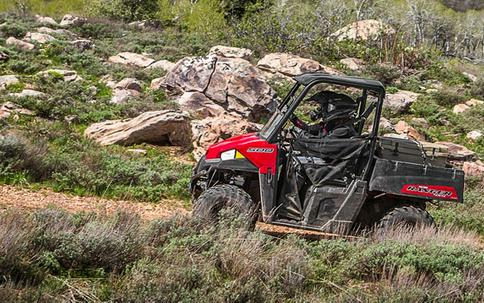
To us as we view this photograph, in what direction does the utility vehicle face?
facing to the left of the viewer

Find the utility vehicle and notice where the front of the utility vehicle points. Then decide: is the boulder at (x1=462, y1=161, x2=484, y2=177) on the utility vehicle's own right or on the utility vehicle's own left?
on the utility vehicle's own right

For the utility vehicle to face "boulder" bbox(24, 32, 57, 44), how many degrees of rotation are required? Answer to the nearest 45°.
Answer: approximately 45° to its right

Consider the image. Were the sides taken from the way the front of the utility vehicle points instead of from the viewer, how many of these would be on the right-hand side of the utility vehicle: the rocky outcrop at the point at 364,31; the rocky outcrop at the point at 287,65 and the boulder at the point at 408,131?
3

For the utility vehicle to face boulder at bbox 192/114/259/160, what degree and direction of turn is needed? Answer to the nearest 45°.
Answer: approximately 45° to its right

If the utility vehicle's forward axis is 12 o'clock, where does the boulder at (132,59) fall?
The boulder is roughly at 2 o'clock from the utility vehicle.

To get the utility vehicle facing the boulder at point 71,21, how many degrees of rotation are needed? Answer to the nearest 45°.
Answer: approximately 45° to its right

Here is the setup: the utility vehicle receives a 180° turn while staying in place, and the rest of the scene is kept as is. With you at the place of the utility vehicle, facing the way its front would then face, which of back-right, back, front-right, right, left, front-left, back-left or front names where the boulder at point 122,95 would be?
back-left

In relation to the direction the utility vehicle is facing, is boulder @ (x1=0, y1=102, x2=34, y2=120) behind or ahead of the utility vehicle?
ahead

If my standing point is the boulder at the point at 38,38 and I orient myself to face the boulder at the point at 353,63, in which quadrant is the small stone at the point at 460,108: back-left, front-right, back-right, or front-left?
front-right

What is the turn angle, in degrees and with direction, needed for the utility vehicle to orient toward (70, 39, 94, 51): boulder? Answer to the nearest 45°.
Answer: approximately 45° to its right

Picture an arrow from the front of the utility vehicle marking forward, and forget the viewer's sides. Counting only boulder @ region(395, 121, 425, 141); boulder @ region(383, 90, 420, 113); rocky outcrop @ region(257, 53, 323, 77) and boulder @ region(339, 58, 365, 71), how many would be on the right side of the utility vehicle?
4

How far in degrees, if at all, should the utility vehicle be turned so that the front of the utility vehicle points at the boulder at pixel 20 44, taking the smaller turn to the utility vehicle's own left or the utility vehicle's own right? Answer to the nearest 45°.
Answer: approximately 45° to the utility vehicle's own right

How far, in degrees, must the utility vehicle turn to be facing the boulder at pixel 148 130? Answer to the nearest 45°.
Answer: approximately 45° to its right

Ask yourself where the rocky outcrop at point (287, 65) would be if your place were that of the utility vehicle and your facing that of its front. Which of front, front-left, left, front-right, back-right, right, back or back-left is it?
right

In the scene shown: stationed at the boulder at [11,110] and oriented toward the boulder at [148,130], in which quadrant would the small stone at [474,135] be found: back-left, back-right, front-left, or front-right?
front-left

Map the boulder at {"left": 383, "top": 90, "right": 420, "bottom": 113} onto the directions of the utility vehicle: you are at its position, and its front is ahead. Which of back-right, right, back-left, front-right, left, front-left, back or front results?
right

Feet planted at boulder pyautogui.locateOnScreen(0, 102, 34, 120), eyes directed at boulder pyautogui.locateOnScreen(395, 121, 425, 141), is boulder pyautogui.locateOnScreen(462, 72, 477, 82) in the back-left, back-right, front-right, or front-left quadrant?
front-left

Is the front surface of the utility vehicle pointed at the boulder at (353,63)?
no

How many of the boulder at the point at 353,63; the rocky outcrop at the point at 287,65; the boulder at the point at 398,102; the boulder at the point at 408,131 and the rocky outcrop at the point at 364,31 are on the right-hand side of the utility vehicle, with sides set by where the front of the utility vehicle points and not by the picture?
5

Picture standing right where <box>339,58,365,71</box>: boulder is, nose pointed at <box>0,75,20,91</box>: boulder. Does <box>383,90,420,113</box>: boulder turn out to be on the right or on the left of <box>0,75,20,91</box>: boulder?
left
